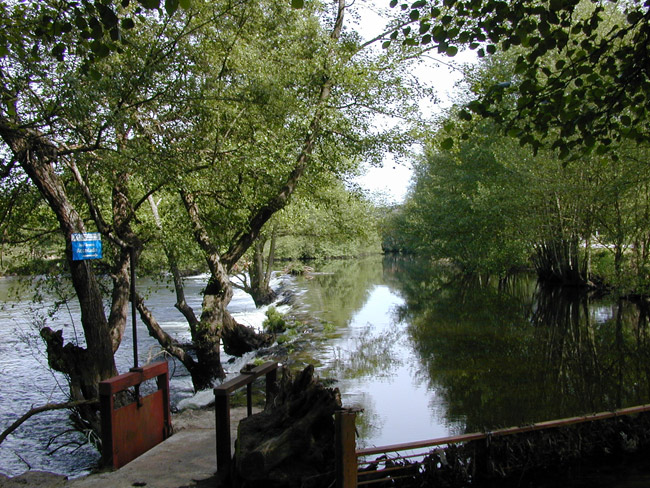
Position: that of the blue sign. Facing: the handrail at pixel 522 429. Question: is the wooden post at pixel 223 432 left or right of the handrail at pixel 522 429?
right

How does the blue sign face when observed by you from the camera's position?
facing the viewer

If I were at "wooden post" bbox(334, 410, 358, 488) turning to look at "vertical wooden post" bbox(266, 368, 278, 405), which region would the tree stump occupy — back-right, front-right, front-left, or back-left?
front-left

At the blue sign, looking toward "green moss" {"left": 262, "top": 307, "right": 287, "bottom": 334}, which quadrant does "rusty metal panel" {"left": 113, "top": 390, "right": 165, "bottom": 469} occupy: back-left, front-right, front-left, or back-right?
back-right

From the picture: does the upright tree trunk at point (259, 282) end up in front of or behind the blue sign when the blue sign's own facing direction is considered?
behind

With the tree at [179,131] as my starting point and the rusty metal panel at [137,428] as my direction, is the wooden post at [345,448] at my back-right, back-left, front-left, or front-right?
front-left

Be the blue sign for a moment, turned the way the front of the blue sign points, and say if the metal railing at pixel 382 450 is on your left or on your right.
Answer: on your left

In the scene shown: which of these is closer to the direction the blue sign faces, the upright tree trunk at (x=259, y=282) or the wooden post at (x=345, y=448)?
the wooden post

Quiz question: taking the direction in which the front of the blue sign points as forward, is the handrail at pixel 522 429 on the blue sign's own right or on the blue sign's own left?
on the blue sign's own left
